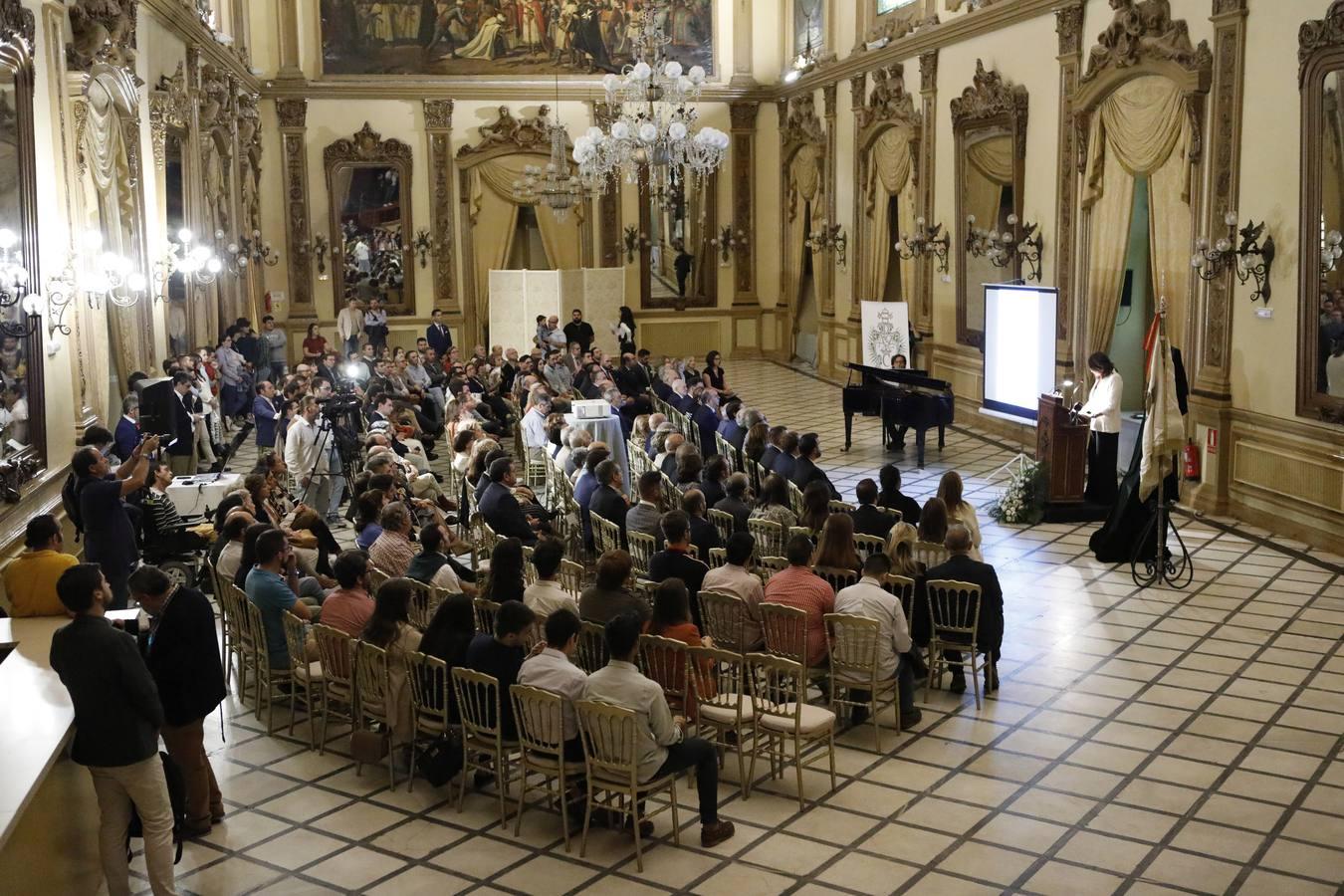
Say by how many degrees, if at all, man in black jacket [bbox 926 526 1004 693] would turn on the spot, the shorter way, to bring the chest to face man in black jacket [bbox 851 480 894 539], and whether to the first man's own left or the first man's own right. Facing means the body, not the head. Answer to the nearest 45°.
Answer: approximately 45° to the first man's own left

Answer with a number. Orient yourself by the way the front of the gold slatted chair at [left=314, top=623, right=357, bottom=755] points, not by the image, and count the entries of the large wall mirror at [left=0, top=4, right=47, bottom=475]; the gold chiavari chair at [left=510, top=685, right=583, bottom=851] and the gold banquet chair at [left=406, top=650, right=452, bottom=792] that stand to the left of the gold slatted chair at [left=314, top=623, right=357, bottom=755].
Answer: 1

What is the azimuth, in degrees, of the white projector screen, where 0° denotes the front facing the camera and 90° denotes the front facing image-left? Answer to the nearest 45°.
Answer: approximately 45°

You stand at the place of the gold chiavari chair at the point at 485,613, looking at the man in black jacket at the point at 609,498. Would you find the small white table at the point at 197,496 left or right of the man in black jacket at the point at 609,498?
left

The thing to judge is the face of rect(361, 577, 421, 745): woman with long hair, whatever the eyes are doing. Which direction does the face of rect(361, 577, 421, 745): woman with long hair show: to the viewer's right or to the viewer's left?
to the viewer's right

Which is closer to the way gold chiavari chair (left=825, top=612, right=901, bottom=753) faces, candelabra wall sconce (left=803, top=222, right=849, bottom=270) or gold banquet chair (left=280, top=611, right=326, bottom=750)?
the candelabra wall sconce

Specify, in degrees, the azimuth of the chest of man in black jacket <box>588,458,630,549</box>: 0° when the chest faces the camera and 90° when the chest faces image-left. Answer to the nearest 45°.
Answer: approximately 225°

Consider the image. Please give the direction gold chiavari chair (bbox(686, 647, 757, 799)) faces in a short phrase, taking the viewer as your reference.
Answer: facing away from the viewer and to the right of the viewer

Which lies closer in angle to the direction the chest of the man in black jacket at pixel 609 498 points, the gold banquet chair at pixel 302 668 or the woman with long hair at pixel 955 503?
the woman with long hair

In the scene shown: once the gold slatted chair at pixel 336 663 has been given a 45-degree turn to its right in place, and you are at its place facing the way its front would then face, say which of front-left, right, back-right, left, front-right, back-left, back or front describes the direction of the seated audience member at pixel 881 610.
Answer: front

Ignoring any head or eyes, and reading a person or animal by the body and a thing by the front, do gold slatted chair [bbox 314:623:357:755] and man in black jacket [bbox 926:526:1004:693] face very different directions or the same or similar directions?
same or similar directions

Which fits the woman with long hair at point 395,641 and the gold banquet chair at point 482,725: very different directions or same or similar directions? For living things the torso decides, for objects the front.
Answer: same or similar directions

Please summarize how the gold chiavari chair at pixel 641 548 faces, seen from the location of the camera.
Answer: facing away from the viewer and to the right of the viewer

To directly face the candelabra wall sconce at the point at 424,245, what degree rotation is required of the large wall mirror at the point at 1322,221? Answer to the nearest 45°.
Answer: approximately 90° to its right

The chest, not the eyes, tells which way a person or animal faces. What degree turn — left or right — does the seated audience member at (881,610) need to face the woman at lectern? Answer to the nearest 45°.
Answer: approximately 45° to their left

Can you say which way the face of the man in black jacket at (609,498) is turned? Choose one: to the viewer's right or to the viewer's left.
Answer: to the viewer's right

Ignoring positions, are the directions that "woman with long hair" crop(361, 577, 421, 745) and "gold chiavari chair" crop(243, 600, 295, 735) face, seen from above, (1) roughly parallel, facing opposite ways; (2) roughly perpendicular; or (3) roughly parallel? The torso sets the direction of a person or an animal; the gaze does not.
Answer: roughly parallel

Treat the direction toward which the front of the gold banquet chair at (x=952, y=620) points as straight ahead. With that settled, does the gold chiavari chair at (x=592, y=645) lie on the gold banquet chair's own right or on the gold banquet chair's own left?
on the gold banquet chair's own left

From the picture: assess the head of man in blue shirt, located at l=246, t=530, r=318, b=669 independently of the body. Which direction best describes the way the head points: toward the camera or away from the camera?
away from the camera
